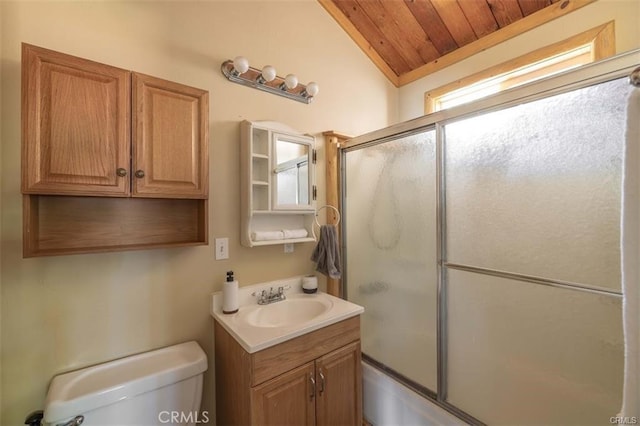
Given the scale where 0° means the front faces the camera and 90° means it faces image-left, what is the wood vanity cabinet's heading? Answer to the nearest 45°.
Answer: approximately 315°

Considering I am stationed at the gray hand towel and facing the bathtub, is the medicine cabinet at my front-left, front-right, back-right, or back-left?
back-right

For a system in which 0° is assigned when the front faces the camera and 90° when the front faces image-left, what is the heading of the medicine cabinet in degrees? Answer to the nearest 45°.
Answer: approximately 315°

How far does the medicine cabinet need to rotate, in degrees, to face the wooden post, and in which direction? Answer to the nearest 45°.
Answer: approximately 90° to its left
